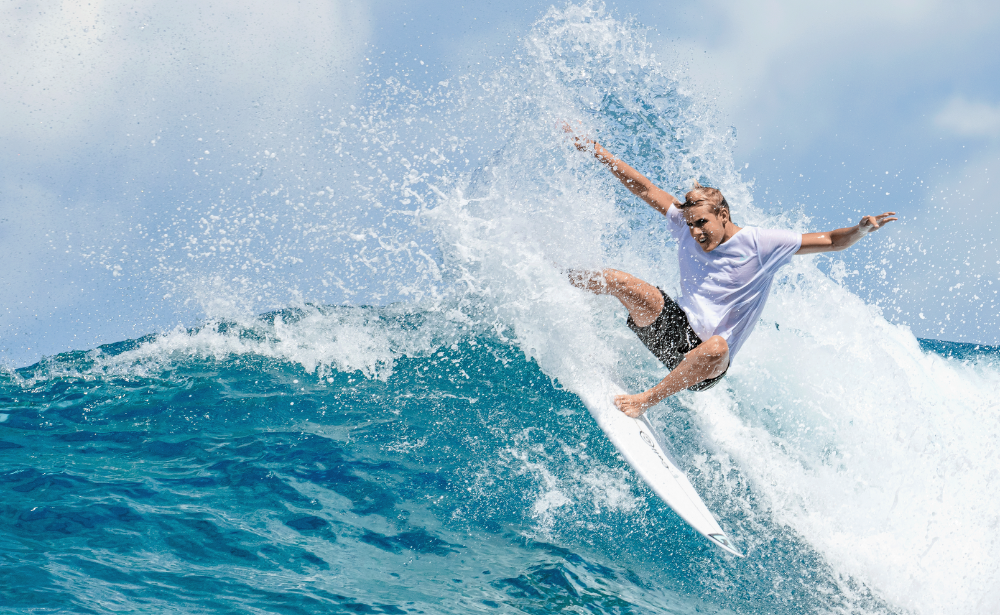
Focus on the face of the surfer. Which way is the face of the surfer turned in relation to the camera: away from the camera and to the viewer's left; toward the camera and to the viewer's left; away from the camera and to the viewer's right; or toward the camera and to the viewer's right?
toward the camera and to the viewer's left
